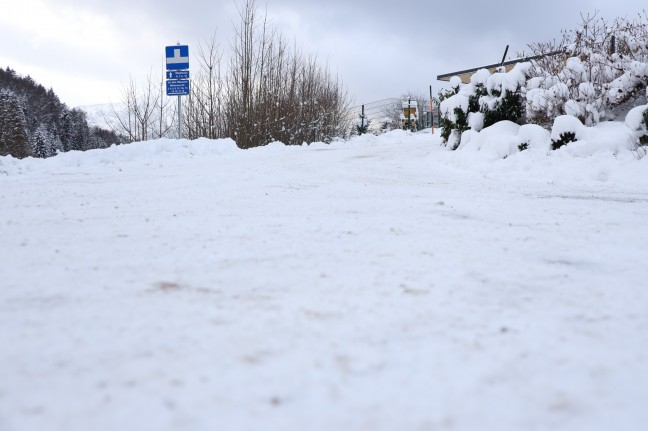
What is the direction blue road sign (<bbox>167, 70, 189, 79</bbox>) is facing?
toward the camera

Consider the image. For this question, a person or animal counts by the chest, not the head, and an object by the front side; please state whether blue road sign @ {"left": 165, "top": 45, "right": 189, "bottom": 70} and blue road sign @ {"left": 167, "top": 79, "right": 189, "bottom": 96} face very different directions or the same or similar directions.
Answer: same or similar directions

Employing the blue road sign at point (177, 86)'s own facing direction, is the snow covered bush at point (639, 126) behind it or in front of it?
in front

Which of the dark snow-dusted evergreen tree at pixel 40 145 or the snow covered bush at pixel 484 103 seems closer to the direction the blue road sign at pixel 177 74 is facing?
the snow covered bush

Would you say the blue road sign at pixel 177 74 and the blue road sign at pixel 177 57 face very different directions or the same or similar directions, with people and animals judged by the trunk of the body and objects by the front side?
same or similar directions

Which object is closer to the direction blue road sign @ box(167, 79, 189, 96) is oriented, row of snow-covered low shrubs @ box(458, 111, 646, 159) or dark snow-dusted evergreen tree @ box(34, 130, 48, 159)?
the row of snow-covered low shrubs

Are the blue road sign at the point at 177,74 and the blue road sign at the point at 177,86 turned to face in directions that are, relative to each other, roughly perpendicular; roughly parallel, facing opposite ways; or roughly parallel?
roughly parallel

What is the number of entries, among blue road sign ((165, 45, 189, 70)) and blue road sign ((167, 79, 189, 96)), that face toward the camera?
2

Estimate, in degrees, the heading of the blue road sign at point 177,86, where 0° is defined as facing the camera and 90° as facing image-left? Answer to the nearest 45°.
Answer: approximately 0°

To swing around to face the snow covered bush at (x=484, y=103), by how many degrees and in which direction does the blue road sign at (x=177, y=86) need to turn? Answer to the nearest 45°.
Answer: approximately 45° to its left

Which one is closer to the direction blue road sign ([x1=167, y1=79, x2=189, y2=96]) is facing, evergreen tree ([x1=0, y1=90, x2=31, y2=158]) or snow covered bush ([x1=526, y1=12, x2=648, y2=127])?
the snow covered bush

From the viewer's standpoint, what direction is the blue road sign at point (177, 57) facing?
toward the camera
